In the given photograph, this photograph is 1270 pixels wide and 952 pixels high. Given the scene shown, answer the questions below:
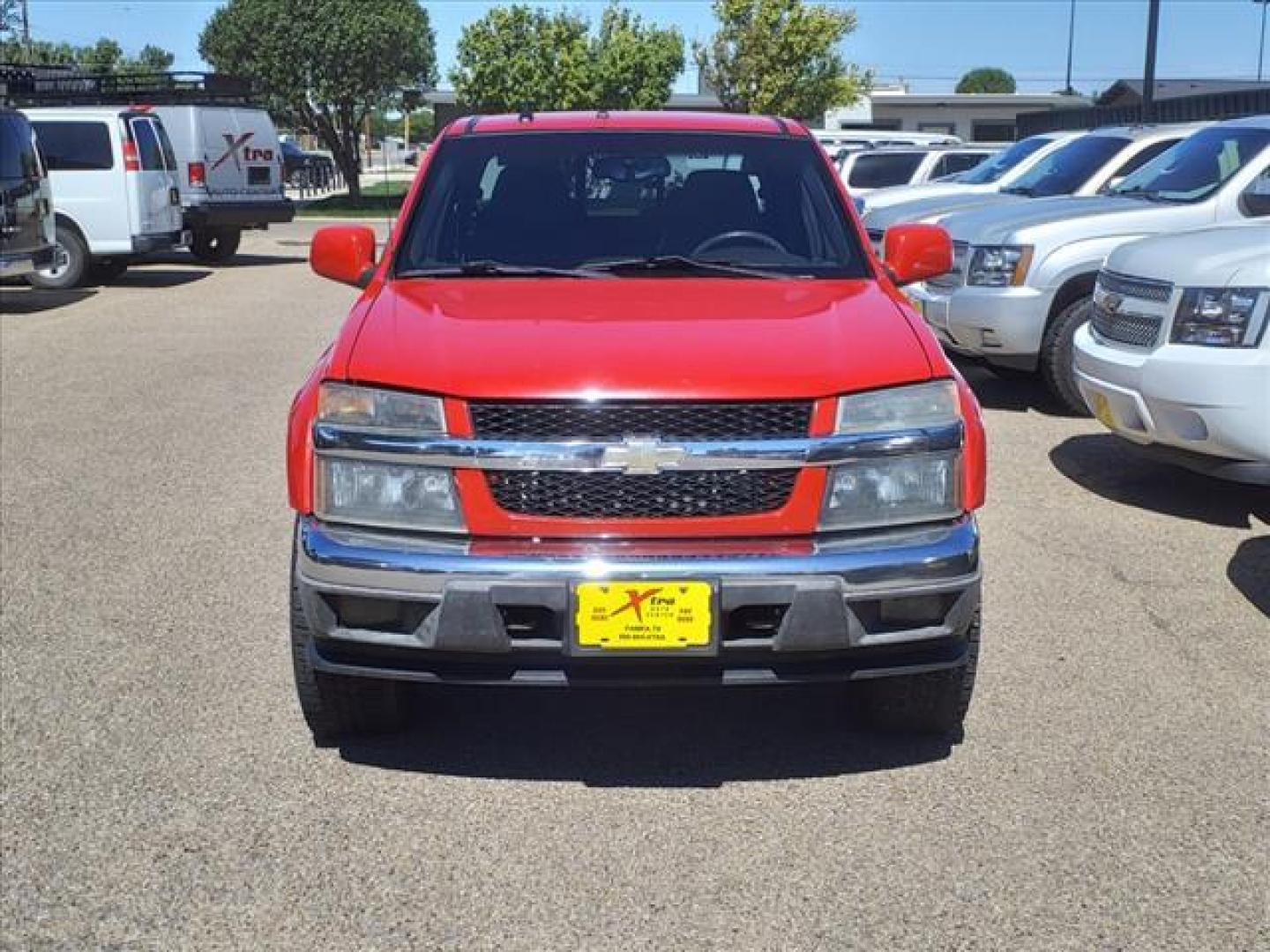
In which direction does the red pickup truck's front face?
toward the camera

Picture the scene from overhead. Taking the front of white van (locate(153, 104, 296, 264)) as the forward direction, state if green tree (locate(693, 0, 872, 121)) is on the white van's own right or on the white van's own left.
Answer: on the white van's own right

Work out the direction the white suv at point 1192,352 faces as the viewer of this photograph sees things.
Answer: facing the viewer and to the left of the viewer

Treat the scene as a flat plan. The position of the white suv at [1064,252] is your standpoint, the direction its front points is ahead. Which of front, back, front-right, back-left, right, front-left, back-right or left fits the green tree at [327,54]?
right

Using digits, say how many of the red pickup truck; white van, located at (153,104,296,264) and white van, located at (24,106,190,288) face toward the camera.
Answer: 1

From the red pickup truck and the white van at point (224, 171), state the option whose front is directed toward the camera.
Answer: the red pickup truck

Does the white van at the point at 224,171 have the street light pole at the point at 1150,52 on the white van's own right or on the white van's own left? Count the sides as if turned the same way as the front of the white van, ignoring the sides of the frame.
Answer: on the white van's own right

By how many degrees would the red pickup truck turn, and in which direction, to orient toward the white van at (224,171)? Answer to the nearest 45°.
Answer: approximately 180°

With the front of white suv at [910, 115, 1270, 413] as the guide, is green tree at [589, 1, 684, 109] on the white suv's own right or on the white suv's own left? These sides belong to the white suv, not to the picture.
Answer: on the white suv's own right

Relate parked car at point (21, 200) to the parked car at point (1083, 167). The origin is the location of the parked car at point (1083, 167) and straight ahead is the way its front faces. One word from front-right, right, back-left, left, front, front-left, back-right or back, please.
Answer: front-right

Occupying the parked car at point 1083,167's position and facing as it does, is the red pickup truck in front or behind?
in front

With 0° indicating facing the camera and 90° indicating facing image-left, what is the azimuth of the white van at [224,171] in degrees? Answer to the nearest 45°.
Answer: approximately 135°

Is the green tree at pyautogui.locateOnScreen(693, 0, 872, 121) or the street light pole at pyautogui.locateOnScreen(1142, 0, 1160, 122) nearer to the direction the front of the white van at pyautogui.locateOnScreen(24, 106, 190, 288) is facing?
the green tree

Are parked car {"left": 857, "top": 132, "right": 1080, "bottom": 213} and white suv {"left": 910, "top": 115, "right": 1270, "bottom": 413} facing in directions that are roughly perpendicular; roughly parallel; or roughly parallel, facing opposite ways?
roughly parallel

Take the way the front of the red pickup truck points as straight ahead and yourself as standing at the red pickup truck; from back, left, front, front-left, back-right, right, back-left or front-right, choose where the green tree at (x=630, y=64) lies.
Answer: back

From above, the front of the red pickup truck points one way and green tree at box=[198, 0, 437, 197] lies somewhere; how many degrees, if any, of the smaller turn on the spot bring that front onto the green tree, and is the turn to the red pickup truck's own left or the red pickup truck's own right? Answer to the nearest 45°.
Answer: approximately 180°

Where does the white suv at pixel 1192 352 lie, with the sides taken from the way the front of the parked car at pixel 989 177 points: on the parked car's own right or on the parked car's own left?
on the parked car's own left

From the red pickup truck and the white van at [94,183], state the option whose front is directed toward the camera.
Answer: the red pickup truck

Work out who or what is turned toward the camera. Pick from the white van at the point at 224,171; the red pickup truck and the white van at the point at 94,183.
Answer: the red pickup truck
